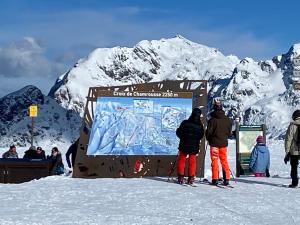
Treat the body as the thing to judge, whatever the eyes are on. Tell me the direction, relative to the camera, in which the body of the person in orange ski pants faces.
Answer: away from the camera

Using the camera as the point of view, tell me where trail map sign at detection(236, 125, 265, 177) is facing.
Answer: facing the viewer

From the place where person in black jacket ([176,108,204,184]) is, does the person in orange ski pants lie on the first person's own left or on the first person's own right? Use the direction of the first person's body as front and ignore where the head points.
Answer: on the first person's own right

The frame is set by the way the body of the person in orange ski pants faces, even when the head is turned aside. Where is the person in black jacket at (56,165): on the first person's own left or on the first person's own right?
on the first person's own left

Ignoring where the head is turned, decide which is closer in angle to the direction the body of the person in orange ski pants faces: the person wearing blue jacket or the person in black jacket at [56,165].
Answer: the person wearing blue jacket

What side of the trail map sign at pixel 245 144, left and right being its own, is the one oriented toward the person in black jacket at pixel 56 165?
right

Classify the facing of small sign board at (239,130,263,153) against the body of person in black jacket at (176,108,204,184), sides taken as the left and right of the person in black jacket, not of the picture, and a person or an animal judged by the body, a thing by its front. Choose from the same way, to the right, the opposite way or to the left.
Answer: the opposite way

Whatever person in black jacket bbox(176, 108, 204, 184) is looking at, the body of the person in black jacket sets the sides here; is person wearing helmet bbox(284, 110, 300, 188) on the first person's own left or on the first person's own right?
on the first person's own right

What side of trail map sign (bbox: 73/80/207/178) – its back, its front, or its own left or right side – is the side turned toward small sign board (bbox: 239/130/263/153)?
left

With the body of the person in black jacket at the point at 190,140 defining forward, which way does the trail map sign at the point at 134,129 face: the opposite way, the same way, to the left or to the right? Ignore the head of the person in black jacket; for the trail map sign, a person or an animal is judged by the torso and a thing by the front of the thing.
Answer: the opposite way

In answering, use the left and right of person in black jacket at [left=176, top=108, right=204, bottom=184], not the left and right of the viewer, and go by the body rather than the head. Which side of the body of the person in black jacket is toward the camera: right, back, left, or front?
back

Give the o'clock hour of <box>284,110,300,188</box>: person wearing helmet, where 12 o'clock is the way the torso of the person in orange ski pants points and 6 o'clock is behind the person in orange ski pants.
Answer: The person wearing helmet is roughly at 3 o'clock from the person in orange ski pants.

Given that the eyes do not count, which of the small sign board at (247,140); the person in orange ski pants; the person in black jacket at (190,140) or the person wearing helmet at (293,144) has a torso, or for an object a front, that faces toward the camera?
the small sign board

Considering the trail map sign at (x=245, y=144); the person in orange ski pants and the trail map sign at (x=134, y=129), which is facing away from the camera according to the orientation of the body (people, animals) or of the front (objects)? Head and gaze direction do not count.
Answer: the person in orange ski pants
